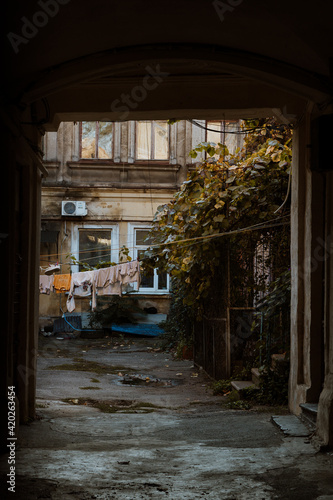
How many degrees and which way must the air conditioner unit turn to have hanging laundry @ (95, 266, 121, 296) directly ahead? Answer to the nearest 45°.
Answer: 0° — it already faces it

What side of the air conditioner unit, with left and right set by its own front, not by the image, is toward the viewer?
front

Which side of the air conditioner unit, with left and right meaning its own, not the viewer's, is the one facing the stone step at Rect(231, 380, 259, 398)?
front

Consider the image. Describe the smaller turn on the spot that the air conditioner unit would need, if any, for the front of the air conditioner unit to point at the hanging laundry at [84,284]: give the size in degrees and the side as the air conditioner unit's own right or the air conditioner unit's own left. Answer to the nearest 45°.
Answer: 0° — it already faces it

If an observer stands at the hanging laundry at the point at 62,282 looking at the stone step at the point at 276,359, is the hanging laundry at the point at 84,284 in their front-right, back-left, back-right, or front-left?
front-left

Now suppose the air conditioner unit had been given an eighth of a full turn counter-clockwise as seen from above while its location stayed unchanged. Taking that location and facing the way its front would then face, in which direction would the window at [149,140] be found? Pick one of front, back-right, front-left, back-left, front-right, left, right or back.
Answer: front-left

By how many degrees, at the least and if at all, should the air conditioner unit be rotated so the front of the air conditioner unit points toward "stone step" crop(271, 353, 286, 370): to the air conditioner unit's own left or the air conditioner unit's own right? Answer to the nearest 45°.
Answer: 0° — it already faces it

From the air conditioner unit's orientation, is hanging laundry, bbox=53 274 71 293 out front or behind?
out front

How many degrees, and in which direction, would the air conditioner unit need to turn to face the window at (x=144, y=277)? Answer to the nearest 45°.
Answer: approximately 90° to its left
